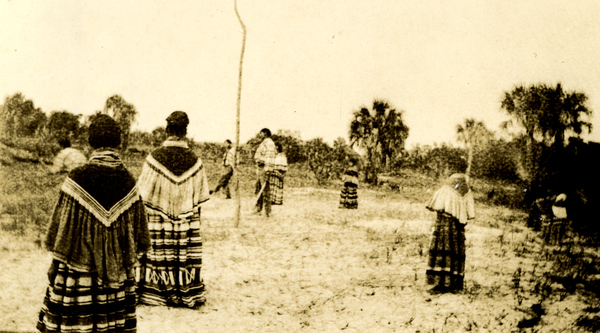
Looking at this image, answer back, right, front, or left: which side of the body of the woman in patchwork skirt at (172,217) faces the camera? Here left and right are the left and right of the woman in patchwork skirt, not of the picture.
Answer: back

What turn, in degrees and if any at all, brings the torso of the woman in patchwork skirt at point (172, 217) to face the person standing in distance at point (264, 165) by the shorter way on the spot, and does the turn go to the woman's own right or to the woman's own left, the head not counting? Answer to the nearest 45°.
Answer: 0° — they already face them

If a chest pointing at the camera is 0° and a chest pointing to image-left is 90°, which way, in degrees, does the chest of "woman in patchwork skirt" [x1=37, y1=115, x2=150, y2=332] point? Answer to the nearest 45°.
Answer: approximately 180°

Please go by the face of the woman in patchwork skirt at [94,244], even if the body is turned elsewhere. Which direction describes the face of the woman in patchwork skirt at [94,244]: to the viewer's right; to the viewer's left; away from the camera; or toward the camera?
away from the camera
